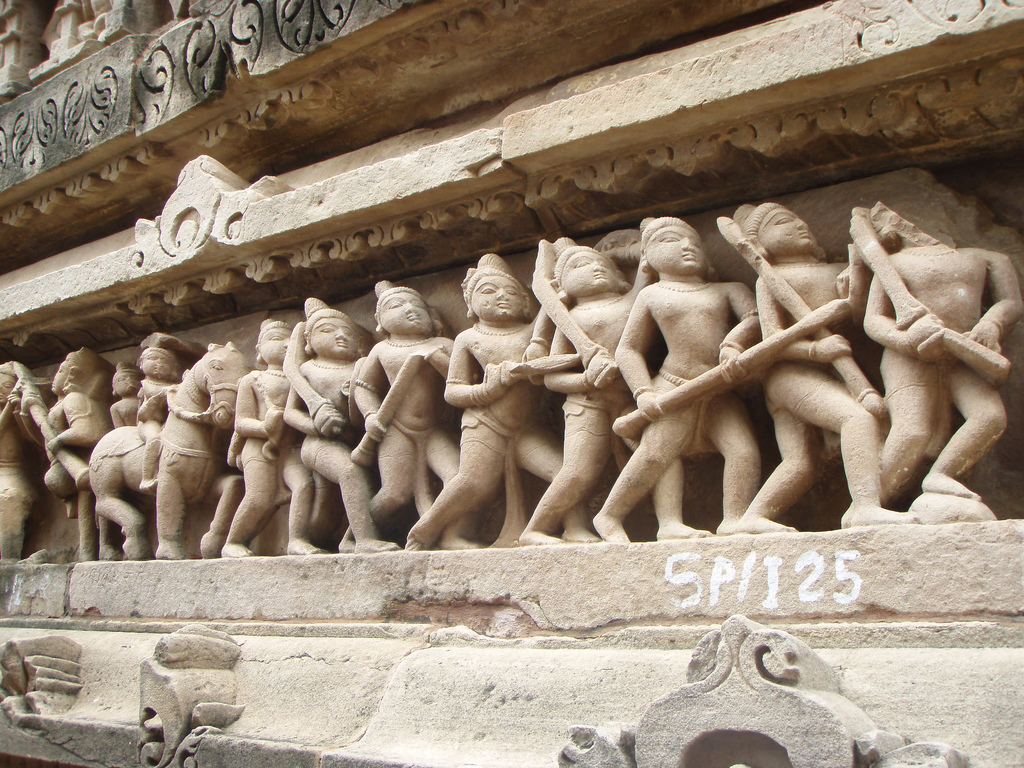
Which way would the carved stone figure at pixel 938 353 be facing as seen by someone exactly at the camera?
facing the viewer

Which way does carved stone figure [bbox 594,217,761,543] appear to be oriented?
toward the camera

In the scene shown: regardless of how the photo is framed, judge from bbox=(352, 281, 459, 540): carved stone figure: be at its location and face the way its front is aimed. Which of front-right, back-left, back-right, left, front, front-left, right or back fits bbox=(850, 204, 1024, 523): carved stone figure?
front-left

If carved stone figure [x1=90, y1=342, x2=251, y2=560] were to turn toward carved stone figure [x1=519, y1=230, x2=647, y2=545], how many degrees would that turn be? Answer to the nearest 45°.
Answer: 0° — it already faces it

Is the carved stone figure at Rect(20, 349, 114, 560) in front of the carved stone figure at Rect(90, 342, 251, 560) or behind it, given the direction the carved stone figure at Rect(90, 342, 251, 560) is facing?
behind
